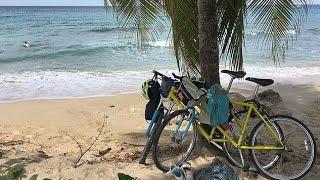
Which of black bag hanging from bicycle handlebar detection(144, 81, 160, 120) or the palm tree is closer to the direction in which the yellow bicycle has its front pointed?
the black bag hanging from bicycle handlebar

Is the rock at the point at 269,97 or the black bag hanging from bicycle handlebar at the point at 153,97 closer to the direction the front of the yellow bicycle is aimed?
the black bag hanging from bicycle handlebar

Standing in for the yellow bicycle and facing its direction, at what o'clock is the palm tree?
The palm tree is roughly at 2 o'clock from the yellow bicycle.

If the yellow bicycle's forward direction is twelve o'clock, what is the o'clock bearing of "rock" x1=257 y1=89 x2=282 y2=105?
The rock is roughly at 3 o'clock from the yellow bicycle.

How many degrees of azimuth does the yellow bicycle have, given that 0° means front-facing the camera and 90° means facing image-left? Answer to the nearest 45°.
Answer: approximately 90°

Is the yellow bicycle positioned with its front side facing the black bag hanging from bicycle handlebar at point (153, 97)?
yes
